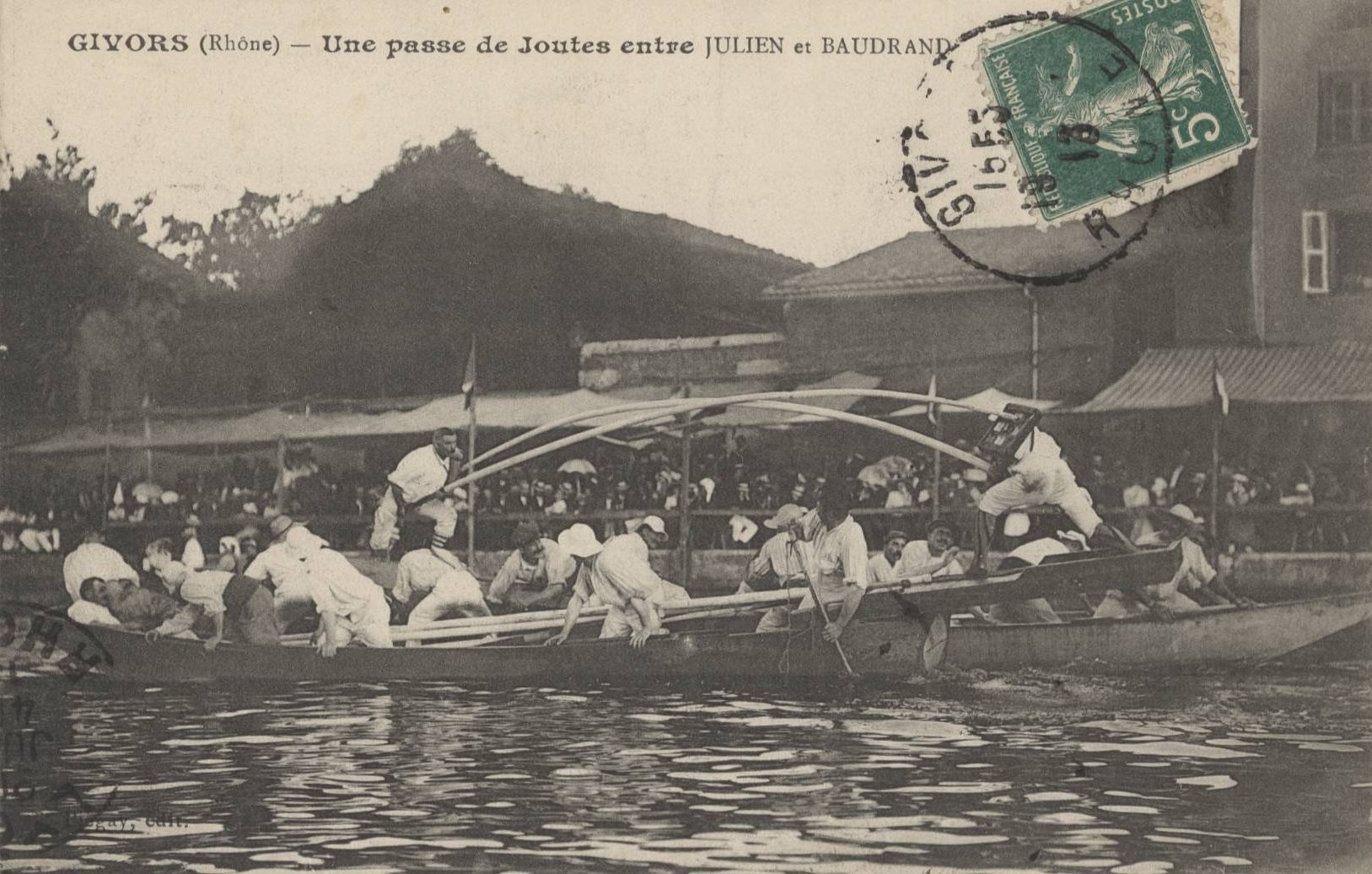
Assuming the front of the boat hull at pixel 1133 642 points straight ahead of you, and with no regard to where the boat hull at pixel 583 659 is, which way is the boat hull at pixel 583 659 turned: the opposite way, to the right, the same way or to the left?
the opposite way

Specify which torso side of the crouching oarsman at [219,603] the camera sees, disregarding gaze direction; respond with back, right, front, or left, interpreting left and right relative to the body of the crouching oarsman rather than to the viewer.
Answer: left

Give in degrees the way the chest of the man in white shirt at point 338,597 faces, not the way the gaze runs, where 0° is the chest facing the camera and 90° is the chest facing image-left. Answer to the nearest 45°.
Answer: approximately 90°

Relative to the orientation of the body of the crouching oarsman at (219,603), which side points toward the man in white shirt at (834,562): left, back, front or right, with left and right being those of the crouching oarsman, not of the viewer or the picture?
back

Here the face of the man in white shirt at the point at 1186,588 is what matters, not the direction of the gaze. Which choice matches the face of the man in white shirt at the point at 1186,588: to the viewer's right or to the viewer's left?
to the viewer's right
